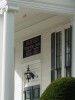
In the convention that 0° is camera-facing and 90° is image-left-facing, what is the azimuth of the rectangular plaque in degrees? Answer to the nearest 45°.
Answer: approximately 45°

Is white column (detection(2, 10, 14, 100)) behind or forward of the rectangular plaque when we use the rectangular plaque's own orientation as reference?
forward
